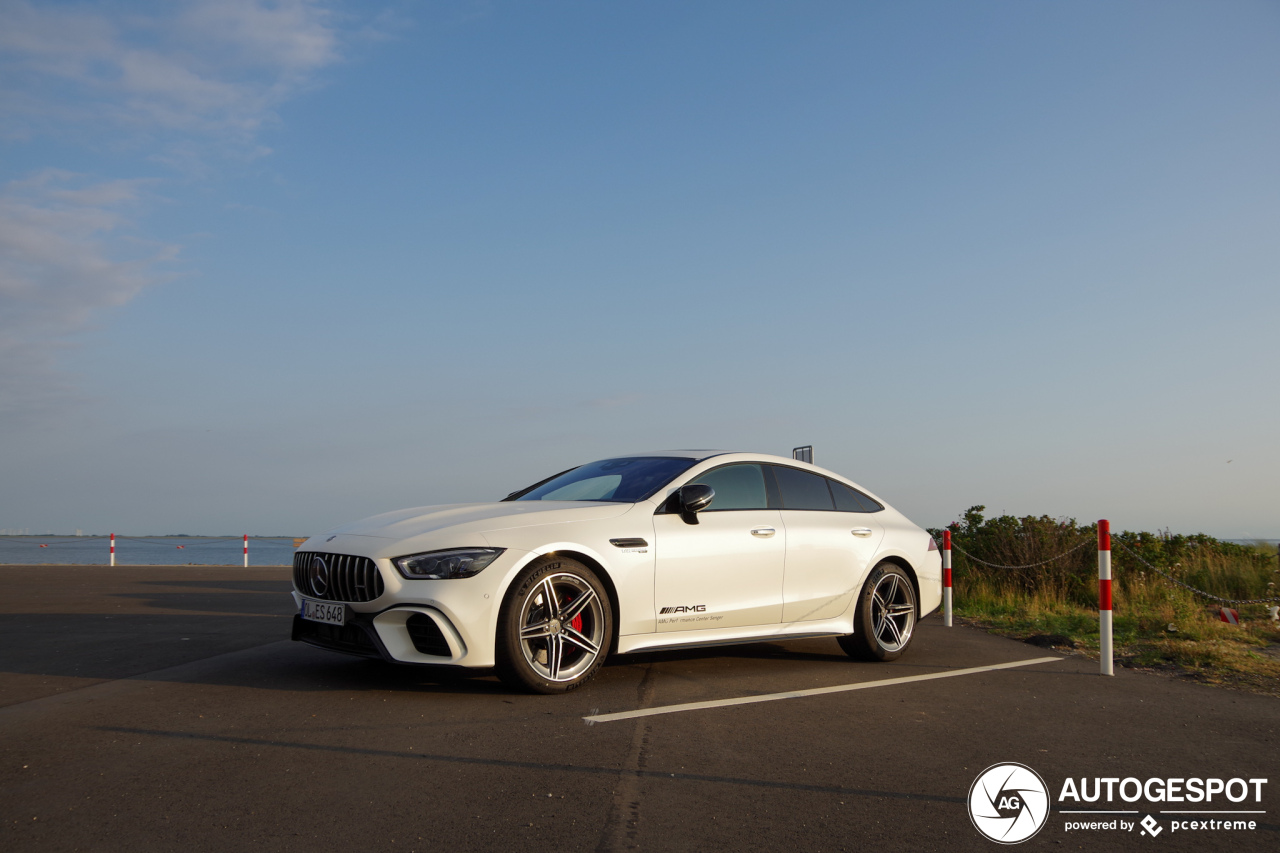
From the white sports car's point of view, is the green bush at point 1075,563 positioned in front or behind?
behind

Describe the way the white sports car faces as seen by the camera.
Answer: facing the viewer and to the left of the viewer

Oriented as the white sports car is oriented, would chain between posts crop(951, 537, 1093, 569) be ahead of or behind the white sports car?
behind

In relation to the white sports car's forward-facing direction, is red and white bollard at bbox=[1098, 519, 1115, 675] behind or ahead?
behind
